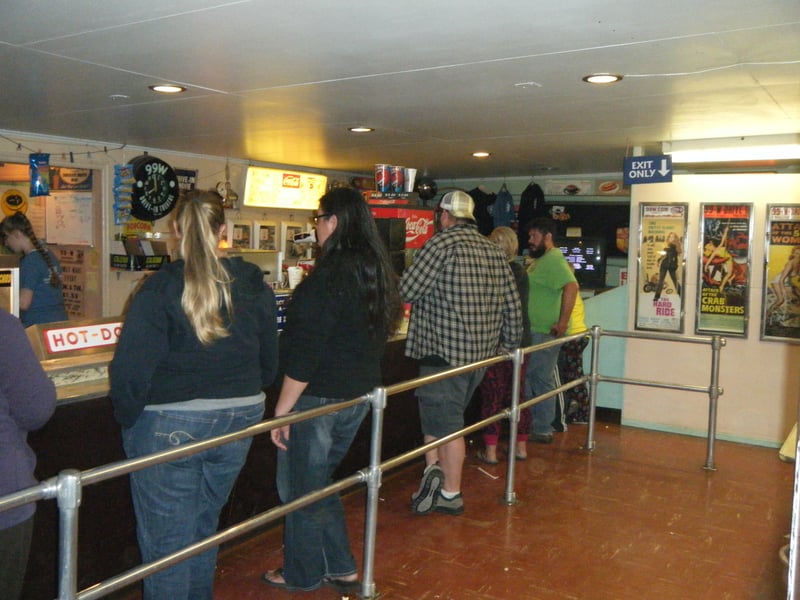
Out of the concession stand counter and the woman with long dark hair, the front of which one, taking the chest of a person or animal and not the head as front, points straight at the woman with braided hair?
the woman with long dark hair

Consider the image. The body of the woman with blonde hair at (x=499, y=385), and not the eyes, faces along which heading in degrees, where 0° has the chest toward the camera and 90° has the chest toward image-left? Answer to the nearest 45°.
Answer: approximately 135°

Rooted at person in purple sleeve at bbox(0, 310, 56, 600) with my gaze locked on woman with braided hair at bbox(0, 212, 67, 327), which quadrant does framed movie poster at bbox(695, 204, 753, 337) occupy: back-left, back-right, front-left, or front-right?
front-right

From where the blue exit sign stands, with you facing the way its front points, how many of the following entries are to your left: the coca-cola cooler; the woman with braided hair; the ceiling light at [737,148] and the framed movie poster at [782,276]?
2

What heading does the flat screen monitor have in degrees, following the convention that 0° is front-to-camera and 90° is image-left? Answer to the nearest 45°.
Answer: approximately 0°

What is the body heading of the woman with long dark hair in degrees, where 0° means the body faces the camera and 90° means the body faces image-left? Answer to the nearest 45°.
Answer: approximately 135°

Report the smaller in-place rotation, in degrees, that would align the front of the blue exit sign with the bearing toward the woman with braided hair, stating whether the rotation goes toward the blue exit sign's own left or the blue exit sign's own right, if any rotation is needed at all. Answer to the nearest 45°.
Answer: approximately 45° to the blue exit sign's own right

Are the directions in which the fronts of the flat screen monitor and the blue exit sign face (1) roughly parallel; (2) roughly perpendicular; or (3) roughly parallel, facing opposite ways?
roughly parallel

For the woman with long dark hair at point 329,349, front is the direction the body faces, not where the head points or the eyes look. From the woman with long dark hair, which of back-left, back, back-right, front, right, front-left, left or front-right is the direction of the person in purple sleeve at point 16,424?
left

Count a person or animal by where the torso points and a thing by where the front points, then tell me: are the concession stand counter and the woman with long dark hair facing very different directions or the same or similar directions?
very different directions

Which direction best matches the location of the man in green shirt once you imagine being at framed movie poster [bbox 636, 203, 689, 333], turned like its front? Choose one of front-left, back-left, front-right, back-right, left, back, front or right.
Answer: front-right

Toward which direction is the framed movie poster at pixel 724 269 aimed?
toward the camera

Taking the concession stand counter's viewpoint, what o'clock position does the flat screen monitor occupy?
The flat screen monitor is roughly at 9 o'clock from the concession stand counter.

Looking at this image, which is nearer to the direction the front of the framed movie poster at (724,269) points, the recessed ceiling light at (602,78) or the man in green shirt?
the recessed ceiling light

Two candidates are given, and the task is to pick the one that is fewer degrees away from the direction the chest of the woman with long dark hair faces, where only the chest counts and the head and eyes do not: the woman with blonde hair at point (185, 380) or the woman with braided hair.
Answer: the woman with braided hair

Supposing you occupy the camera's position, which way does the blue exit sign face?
facing the viewer

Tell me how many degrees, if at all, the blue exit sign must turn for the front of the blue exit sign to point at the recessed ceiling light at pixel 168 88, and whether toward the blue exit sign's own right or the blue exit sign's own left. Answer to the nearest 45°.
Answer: approximately 45° to the blue exit sign's own right

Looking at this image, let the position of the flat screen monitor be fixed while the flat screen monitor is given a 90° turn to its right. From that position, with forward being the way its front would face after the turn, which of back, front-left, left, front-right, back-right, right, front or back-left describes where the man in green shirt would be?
left
